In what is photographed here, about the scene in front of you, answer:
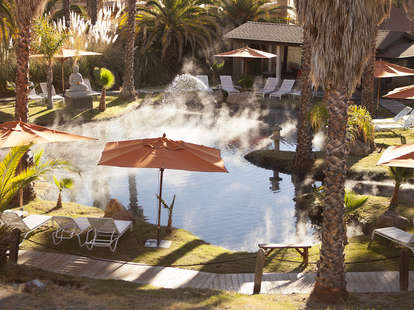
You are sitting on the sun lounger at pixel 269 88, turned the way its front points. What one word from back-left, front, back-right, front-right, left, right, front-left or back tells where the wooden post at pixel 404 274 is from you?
front-left

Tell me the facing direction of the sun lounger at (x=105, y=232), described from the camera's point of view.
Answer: facing away from the viewer and to the right of the viewer

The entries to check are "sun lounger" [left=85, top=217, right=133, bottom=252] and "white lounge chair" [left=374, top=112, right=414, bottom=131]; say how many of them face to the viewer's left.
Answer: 1

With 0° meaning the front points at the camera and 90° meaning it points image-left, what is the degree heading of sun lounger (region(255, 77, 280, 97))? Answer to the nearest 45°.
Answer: approximately 45°

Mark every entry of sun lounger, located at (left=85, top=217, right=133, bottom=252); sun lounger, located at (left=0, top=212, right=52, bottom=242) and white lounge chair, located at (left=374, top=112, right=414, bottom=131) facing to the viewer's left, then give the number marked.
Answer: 1

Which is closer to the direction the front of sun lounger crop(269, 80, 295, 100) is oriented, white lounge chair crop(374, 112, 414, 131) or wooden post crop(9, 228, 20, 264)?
the wooden post

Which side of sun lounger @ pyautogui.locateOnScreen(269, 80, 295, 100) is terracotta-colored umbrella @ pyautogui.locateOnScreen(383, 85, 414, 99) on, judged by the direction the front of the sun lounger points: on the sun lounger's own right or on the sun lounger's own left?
on the sun lounger's own left

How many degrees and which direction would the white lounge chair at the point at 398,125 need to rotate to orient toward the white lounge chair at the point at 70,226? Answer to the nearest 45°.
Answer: approximately 45° to its left

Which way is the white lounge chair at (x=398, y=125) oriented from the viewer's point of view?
to the viewer's left

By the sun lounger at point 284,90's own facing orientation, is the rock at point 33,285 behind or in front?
in front

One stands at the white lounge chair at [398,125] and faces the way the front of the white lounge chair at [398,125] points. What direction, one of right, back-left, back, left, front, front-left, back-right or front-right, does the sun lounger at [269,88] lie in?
front-right

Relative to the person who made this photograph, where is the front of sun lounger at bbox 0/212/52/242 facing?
facing away from the viewer and to the right of the viewer
